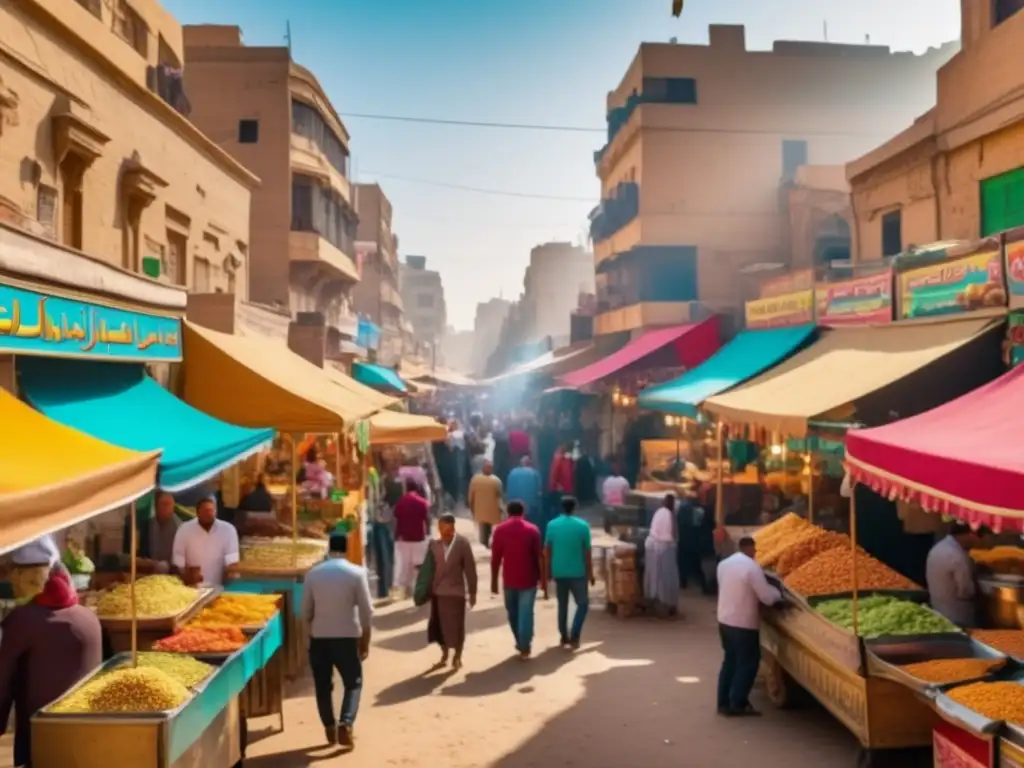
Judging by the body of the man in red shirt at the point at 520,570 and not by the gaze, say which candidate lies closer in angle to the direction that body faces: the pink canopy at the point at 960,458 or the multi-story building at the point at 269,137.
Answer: the multi-story building

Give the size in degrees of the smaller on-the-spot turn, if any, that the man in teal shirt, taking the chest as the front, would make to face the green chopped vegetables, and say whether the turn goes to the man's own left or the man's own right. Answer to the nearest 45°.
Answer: approximately 135° to the man's own right

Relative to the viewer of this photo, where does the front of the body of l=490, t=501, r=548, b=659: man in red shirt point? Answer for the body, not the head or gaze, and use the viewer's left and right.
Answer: facing away from the viewer

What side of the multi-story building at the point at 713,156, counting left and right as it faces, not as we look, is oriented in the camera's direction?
left

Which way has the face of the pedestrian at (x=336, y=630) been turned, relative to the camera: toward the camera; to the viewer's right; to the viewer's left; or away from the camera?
away from the camera

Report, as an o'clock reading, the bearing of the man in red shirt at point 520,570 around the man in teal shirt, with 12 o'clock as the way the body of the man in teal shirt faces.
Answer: The man in red shirt is roughly at 8 o'clock from the man in teal shirt.

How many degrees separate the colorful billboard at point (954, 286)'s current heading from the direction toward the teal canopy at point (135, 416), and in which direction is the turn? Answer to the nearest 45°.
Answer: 0° — it already faces it

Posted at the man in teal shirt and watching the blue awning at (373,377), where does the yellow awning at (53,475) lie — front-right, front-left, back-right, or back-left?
back-left

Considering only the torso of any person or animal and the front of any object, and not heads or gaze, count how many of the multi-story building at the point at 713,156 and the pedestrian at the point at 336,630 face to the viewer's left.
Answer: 1

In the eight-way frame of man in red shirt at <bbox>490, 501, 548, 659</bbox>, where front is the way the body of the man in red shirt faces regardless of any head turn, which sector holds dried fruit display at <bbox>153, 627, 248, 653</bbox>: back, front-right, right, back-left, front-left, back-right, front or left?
back-left

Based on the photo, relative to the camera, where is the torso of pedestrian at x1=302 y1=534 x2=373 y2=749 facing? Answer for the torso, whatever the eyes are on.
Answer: away from the camera

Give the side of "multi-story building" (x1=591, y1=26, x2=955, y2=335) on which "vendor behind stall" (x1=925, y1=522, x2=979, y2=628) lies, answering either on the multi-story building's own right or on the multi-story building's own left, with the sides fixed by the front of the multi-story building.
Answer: on the multi-story building's own left
